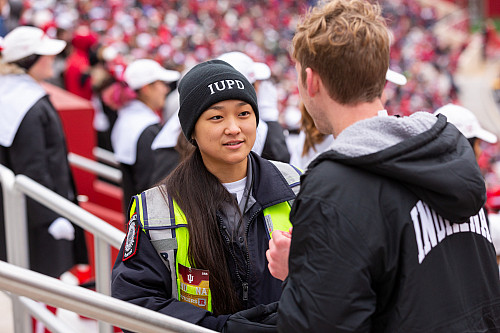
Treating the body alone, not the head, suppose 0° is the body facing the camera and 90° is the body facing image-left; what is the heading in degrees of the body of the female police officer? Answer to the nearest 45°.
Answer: approximately 315°

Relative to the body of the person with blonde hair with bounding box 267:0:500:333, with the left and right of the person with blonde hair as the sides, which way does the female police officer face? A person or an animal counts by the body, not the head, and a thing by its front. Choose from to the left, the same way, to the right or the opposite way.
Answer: the opposite way

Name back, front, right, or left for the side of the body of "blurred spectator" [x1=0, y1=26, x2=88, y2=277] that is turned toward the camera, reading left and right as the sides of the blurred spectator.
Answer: right

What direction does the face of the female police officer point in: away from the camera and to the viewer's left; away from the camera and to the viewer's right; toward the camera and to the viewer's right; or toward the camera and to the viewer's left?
toward the camera and to the viewer's right

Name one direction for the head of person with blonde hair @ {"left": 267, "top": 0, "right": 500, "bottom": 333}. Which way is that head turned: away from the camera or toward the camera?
away from the camera
